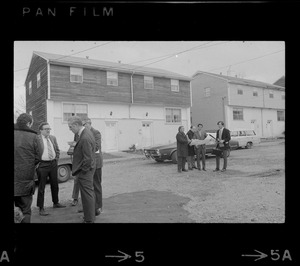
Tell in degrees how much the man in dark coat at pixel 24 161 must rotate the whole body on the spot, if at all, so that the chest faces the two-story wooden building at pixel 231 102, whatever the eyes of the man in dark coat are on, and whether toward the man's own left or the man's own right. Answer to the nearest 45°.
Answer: approximately 45° to the man's own right

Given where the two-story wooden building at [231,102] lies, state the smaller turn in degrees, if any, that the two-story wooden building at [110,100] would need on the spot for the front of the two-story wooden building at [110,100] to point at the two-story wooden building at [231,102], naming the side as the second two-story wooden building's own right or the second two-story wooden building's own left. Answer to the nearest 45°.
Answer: approximately 45° to the second two-story wooden building's own left

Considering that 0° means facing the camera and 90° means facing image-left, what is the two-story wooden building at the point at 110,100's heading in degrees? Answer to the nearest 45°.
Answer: approximately 315°

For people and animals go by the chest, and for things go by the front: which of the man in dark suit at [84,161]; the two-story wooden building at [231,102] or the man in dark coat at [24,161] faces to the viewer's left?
the man in dark suit

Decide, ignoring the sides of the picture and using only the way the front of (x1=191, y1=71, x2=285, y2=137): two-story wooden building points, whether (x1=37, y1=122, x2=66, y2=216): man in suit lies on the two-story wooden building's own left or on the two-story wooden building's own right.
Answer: on the two-story wooden building's own right

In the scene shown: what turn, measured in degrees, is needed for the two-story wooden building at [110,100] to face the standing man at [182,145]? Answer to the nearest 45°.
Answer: approximately 45° to its left

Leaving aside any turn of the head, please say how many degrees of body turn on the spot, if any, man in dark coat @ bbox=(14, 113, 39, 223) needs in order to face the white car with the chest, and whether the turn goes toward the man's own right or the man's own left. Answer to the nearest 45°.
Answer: approximately 45° to the man's own right

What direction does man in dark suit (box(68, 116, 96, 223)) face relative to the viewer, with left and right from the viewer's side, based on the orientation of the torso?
facing to the left of the viewer

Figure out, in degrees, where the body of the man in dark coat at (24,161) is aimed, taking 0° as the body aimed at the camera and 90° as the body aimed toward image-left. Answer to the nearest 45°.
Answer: approximately 225°
